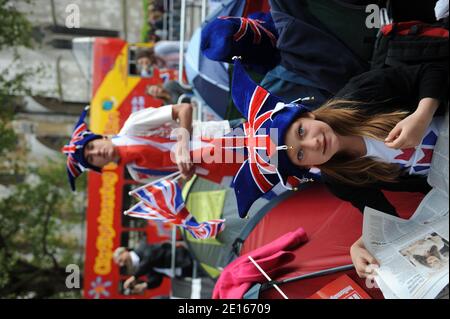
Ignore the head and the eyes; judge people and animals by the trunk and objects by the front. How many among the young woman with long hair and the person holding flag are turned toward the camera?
2

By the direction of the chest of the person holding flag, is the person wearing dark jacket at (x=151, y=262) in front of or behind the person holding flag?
behind

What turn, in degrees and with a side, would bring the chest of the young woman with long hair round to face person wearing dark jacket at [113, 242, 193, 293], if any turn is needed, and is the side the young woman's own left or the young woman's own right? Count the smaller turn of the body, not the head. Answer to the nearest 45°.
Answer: approximately 135° to the young woman's own right

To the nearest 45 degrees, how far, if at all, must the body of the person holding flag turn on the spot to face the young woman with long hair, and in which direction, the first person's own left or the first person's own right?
approximately 45° to the first person's own left

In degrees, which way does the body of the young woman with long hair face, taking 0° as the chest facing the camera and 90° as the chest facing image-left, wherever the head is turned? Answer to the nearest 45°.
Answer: approximately 0°

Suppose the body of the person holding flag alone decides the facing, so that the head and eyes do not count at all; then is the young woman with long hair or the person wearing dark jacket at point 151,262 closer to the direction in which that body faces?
the young woman with long hair
